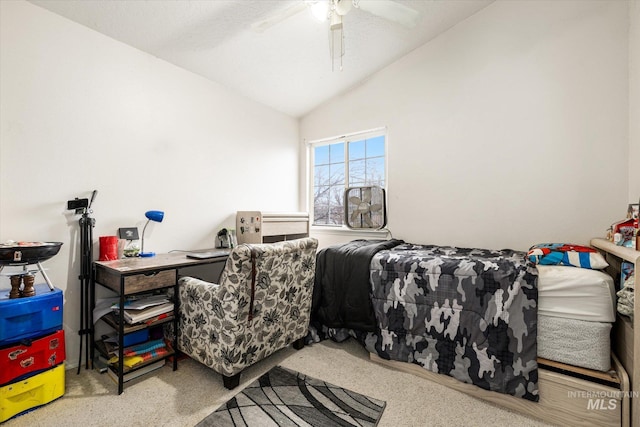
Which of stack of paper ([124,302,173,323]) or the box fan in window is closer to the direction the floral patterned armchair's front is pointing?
the stack of paper

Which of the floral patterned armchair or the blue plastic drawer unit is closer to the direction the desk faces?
the floral patterned armchair

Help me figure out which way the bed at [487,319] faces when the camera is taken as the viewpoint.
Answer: facing away from the viewer and to the left of the viewer

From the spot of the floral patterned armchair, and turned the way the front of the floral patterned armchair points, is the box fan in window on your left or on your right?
on your right

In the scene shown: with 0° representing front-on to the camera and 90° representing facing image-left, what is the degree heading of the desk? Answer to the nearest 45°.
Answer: approximately 315°

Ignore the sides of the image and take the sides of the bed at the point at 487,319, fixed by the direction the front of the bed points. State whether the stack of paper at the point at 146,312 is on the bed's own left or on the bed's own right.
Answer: on the bed's own left

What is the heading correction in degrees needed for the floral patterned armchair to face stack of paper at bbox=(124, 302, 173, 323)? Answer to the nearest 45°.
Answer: approximately 45° to its left

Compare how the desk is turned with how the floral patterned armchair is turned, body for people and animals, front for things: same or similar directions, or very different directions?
very different directions

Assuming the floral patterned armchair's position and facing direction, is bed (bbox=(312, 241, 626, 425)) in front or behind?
behind
